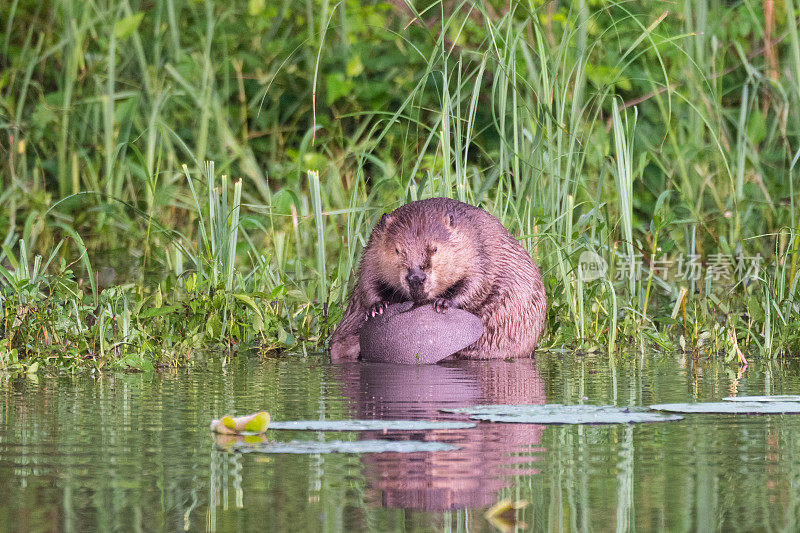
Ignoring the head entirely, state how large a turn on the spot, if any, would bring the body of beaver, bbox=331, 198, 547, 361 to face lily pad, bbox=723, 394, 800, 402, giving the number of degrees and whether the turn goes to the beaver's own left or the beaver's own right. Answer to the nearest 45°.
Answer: approximately 45° to the beaver's own left

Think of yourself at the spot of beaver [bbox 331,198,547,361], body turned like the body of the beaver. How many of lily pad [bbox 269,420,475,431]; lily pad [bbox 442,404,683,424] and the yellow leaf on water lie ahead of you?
3

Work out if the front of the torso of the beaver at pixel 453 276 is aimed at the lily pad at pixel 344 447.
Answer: yes

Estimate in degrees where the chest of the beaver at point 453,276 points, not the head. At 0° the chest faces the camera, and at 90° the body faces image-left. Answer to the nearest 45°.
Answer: approximately 0°

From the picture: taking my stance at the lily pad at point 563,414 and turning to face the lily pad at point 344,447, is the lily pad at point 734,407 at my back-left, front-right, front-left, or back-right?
back-left

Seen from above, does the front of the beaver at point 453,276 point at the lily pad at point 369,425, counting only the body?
yes

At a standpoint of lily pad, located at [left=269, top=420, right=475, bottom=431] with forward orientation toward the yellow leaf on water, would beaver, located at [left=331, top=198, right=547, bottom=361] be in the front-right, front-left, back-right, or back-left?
back-right

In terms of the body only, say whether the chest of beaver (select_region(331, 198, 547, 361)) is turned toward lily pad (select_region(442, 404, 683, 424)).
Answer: yes

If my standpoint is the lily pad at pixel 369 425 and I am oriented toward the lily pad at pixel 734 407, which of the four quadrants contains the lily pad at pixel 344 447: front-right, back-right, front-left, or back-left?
back-right
